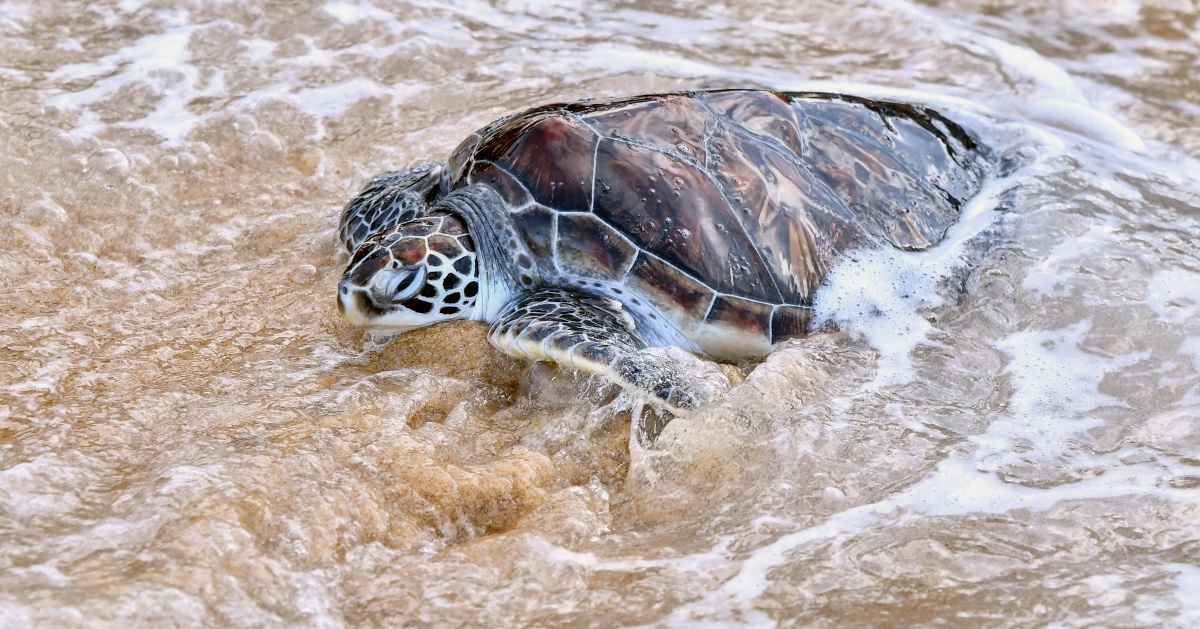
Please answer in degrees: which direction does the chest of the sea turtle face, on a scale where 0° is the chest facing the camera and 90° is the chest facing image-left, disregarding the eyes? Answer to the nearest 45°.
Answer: approximately 45°
